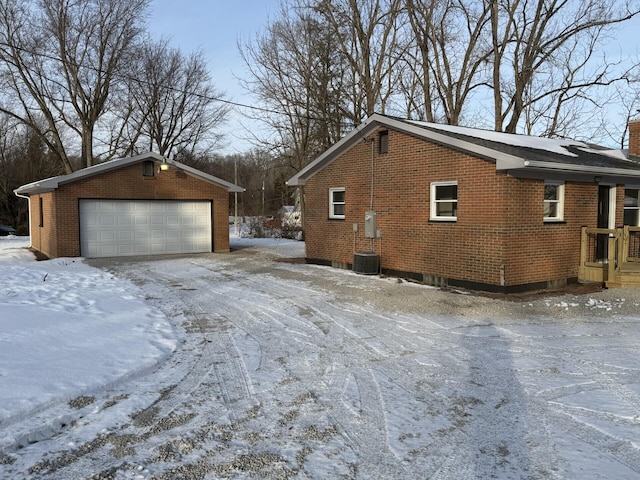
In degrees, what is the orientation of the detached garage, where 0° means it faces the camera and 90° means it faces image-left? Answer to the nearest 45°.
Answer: approximately 0°

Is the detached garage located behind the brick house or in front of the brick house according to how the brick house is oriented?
behind

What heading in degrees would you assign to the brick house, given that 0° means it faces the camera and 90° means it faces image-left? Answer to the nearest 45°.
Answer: approximately 315°
